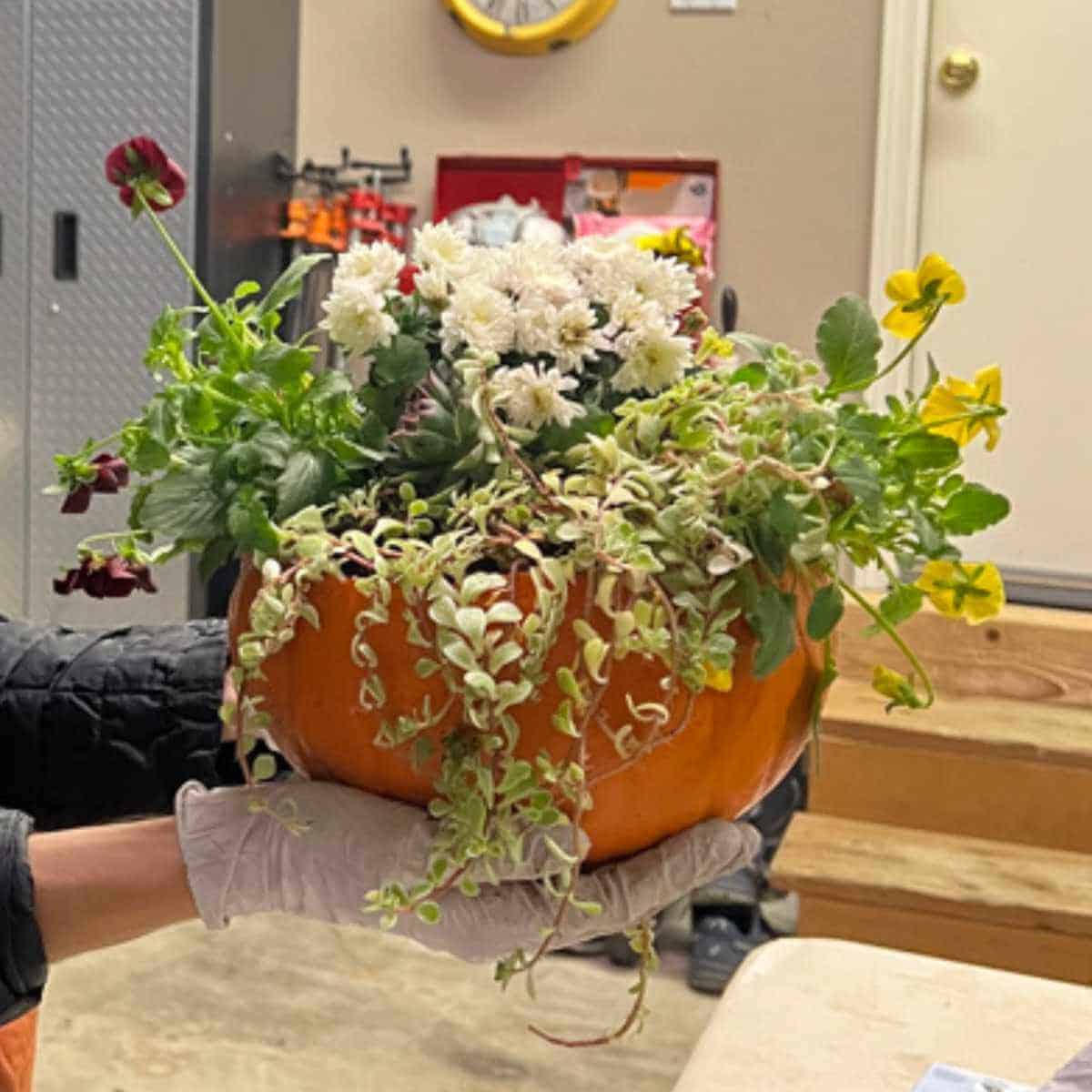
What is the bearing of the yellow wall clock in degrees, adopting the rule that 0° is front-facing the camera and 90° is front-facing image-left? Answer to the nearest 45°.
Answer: approximately 0°

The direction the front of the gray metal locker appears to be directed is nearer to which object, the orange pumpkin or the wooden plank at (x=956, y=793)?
the orange pumpkin

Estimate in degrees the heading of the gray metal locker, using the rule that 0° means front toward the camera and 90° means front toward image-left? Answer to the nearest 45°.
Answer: approximately 0°

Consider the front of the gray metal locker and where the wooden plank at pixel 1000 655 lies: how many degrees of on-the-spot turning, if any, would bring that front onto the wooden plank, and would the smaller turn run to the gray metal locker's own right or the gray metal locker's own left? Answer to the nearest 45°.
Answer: approximately 45° to the gray metal locker's own left

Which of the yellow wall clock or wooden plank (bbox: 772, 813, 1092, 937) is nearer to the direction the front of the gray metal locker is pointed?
the wooden plank

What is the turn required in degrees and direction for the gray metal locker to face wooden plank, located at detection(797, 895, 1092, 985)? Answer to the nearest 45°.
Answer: approximately 45° to its left

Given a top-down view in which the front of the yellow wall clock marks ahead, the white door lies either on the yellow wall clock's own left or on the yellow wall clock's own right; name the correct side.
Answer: on the yellow wall clock's own left
